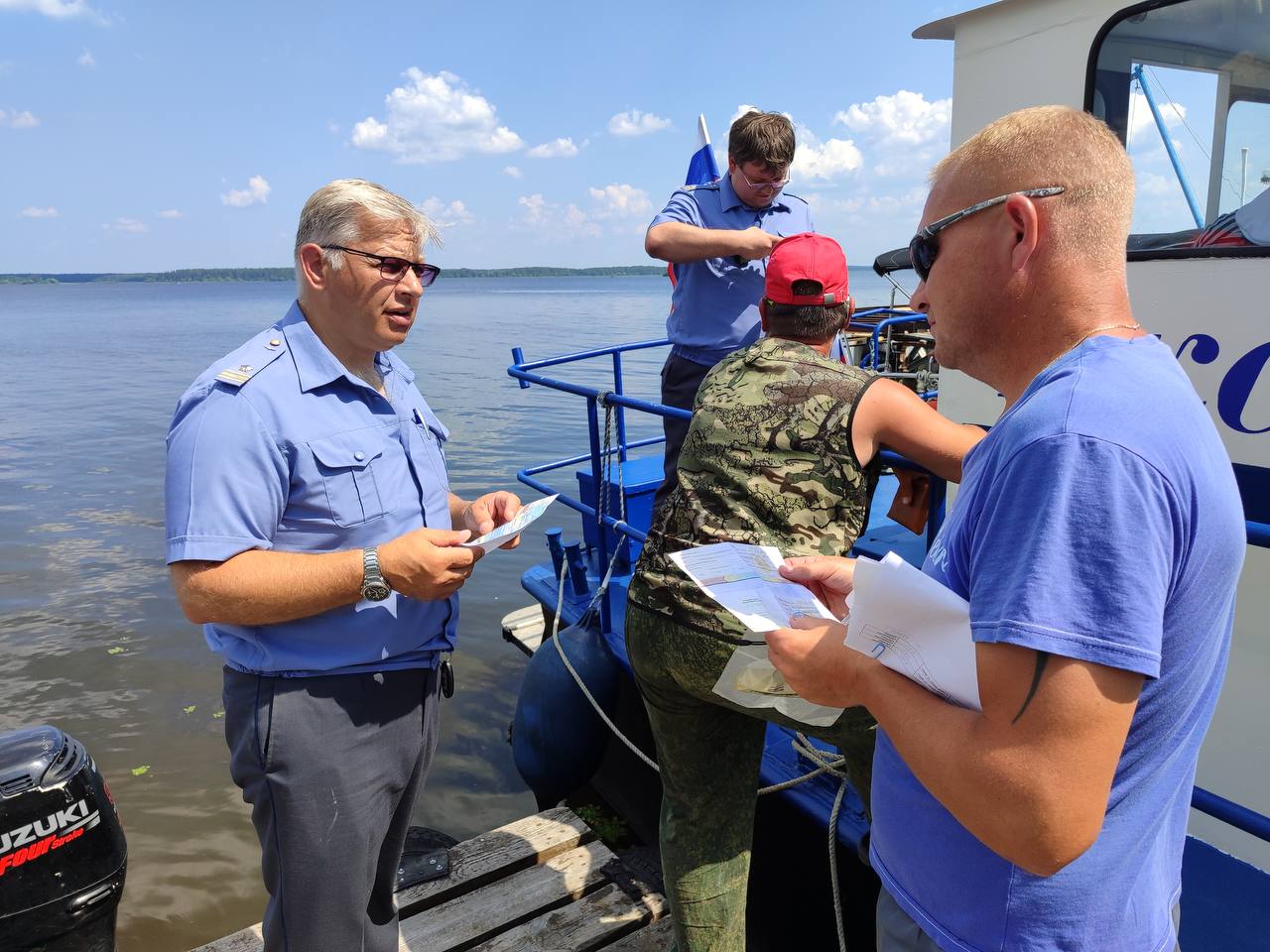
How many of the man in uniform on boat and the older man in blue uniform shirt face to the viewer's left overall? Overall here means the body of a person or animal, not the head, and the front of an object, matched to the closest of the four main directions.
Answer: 0

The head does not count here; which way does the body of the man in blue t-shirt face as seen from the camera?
to the viewer's left

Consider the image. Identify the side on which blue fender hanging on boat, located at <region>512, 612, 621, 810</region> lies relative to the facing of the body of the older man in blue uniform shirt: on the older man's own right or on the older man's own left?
on the older man's own left

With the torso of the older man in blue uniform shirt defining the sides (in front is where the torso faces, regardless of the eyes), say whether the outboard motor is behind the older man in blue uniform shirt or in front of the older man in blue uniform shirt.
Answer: behind

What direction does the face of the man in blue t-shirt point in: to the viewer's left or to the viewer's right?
to the viewer's left

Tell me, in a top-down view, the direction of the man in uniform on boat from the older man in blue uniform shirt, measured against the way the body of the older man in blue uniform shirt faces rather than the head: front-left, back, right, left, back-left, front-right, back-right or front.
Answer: left
